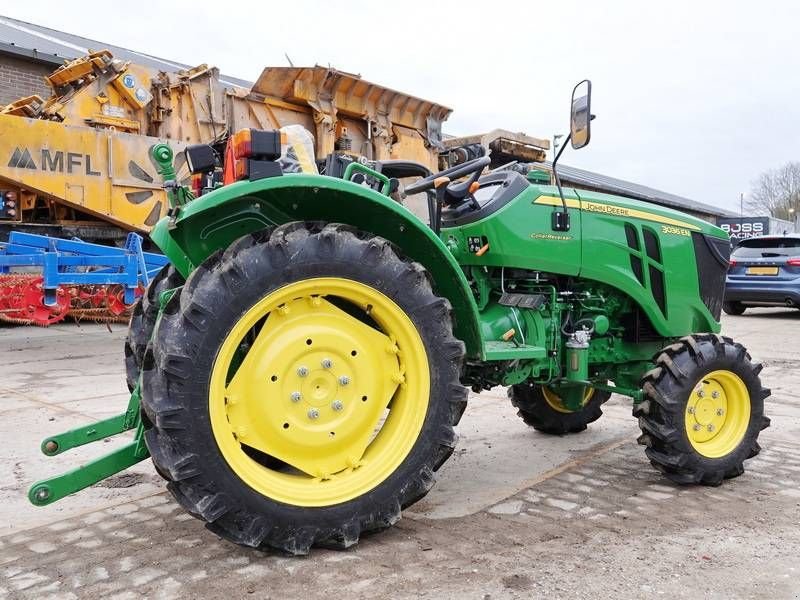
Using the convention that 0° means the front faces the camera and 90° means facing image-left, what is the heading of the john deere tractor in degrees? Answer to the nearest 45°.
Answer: approximately 225°

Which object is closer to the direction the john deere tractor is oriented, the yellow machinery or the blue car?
the blue car

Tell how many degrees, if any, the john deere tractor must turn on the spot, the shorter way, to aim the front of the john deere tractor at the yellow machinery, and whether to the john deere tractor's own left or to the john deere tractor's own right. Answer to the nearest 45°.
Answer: approximately 90° to the john deere tractor's own left

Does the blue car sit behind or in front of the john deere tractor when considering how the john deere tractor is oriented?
in front
